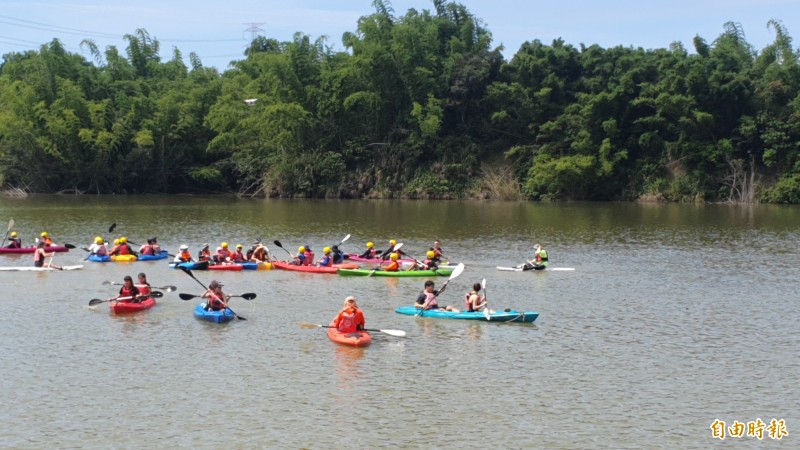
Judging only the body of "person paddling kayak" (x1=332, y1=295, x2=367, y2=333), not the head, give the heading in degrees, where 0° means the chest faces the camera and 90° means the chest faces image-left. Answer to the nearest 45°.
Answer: approximately 0°

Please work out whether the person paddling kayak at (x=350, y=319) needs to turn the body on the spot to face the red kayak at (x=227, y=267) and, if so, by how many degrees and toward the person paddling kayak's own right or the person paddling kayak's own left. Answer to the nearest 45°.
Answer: approximately 180°

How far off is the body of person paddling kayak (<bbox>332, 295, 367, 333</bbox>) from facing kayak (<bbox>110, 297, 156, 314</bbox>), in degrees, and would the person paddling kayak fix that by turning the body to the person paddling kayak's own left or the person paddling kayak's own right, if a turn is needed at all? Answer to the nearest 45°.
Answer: approximately 135° to the person paddling kayak's own right

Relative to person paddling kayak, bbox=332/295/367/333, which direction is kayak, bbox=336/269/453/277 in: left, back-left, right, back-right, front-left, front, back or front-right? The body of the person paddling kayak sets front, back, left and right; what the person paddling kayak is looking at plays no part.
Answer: back

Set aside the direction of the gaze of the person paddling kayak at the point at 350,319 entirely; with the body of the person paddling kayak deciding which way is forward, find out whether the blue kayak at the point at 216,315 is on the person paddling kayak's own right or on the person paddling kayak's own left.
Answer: on the person paddling kayak's own right

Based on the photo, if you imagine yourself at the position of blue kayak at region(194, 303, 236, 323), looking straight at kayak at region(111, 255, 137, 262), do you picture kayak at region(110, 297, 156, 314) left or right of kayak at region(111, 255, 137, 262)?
left

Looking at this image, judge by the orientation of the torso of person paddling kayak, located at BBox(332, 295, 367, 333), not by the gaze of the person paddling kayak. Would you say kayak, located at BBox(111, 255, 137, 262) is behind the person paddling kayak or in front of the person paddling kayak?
behind

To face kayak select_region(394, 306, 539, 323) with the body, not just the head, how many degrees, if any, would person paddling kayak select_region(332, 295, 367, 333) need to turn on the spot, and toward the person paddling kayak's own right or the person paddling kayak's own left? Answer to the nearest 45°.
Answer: approximately 135° to the person paddling kayak's own left
